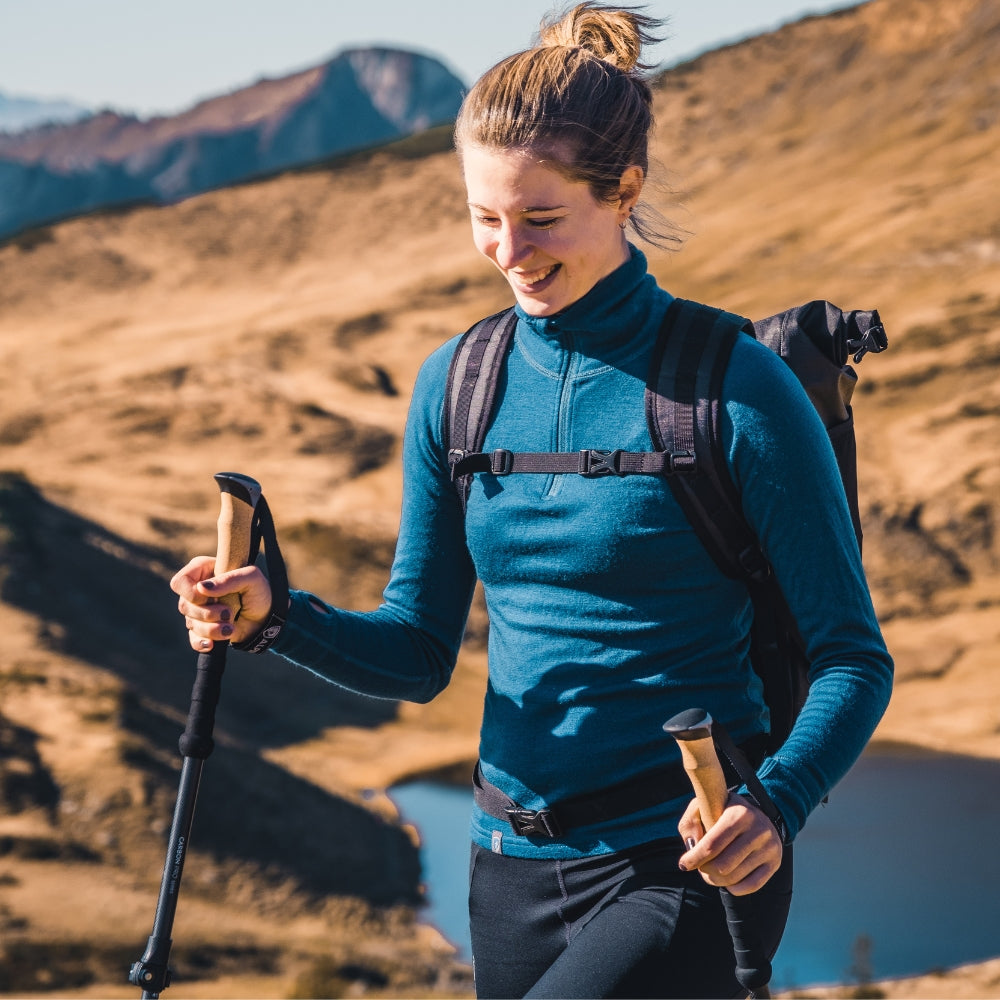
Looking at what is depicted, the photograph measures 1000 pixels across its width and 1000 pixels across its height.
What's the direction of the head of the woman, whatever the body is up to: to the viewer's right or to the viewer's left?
to the viewer's left

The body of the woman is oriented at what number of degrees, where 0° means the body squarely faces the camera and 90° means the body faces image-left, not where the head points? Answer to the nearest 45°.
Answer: approximately 45°
